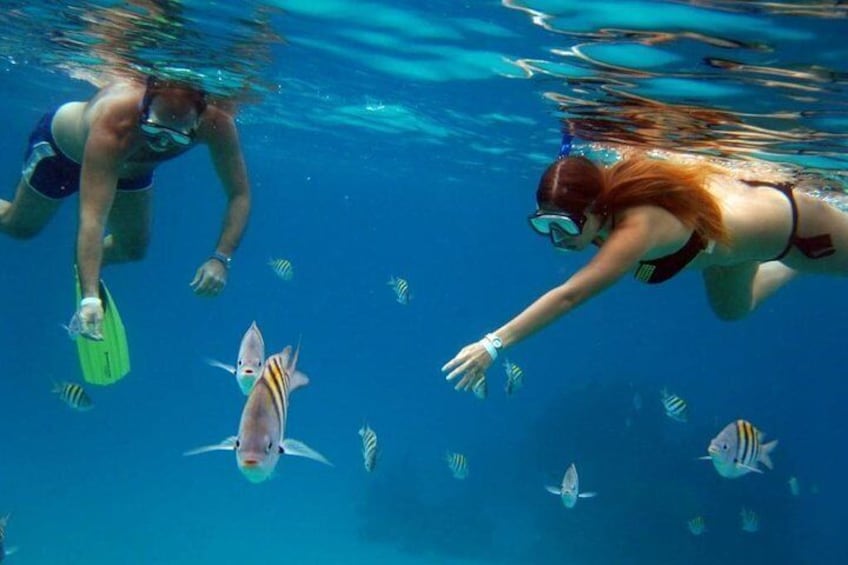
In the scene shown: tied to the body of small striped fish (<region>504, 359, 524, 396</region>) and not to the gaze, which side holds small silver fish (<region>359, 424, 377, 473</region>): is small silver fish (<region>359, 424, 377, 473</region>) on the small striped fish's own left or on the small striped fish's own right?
on the small striped fish's own right

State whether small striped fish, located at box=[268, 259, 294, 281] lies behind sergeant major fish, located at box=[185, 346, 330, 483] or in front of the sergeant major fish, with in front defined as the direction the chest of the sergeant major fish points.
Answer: behind

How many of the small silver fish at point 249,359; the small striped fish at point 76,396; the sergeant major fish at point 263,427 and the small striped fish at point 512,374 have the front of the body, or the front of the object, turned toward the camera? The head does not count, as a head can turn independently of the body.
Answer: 2

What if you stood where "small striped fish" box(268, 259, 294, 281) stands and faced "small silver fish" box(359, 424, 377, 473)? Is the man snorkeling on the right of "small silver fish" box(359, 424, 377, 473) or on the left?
right

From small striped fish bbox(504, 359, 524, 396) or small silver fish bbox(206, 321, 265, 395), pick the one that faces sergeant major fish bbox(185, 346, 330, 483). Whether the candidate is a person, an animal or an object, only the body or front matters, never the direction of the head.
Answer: small silver fish bbox(206, 321, 265, 395)

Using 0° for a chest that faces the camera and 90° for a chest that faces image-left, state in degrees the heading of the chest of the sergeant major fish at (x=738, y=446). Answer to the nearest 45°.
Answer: approximately 45°

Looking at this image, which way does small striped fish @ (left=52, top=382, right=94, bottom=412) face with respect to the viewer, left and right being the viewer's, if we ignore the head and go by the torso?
facing to the right of the viewer
